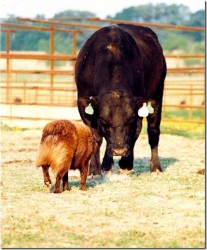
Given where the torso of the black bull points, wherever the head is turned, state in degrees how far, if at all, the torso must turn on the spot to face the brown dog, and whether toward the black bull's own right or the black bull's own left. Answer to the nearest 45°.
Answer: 0° — it already faces it

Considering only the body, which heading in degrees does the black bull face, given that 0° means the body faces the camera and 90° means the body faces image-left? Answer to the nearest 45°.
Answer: approximately 0°
